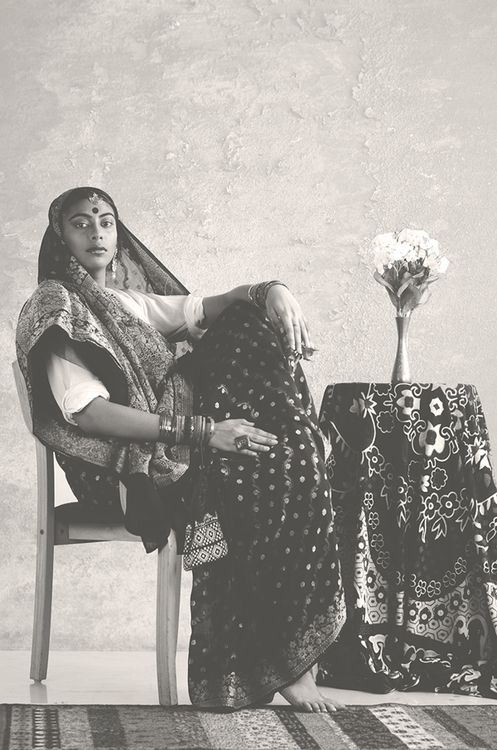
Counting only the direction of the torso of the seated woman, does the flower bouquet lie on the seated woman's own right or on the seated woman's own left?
on the seated woman's own left

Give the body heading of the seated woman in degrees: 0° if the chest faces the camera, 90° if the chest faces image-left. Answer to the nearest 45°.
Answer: approximately 315°

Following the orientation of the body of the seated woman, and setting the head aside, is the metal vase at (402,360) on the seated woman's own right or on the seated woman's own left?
on the seated woman's own left

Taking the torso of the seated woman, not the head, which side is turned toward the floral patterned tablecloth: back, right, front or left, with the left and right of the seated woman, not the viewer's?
left
